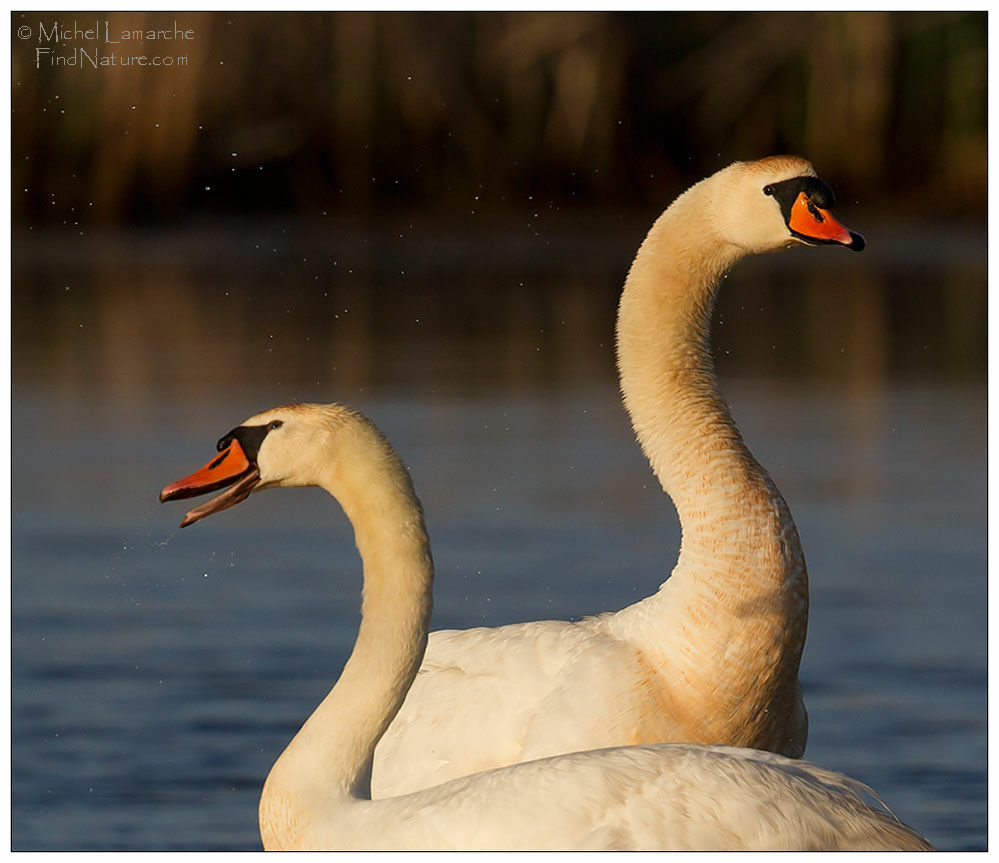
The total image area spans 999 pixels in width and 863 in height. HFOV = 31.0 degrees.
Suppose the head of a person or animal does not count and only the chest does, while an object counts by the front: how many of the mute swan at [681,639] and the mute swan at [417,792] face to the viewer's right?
1

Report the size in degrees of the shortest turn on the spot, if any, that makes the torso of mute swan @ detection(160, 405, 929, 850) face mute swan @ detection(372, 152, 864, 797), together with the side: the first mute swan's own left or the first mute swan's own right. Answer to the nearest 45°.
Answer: approximately 135° to the first mute swan's own right

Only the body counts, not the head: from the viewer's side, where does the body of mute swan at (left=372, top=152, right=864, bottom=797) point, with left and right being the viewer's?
facing to the right of the viewer

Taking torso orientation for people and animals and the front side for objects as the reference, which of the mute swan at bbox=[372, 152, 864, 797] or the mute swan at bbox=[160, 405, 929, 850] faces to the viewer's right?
the mute swan at bbox=[372, 152, 864, 797]

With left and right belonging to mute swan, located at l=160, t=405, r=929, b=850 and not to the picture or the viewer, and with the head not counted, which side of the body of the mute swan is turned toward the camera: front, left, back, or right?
left

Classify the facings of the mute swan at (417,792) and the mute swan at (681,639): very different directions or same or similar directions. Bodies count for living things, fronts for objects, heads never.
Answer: very different directions
